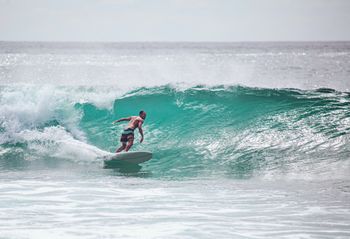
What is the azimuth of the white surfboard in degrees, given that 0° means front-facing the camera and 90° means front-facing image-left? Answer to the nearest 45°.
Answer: approximately 270°
